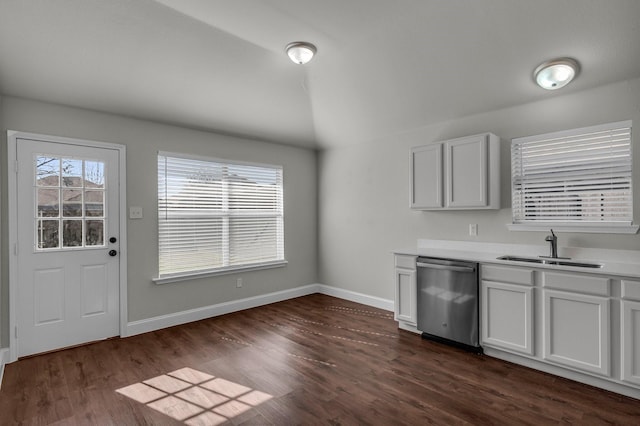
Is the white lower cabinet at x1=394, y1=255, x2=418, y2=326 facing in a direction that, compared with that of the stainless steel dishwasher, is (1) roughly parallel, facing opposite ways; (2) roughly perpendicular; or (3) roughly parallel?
roughly parallel

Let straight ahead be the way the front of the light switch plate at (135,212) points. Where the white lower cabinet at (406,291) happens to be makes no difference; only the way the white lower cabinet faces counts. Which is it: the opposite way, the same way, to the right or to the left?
to the right

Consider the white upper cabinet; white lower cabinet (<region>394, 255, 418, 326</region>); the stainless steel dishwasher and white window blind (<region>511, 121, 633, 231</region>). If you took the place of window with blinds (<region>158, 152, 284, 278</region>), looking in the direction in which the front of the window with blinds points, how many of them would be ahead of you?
4

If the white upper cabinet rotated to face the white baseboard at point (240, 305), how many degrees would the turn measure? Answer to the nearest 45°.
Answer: approximately 45° to its right

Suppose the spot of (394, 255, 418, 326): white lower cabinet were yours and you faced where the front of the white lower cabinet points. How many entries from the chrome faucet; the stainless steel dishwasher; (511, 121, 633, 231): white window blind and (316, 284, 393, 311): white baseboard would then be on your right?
1

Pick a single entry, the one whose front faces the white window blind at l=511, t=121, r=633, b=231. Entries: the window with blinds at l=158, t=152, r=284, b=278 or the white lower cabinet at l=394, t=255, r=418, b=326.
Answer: the window with blinds

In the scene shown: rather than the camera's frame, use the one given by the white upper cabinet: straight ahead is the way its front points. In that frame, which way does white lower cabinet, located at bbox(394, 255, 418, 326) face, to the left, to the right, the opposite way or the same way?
the same way

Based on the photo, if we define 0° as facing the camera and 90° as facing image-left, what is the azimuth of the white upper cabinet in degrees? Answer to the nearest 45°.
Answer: approximately 45°

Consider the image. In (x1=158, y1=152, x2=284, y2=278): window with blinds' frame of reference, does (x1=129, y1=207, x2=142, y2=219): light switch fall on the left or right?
on its right

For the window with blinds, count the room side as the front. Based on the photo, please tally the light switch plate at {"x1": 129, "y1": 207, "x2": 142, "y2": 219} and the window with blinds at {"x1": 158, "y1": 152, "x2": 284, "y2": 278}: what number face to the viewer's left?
0

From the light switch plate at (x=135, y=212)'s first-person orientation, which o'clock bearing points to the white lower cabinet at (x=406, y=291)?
The white lower cabinet is roughly at 10 o'clock from the light switch plate.

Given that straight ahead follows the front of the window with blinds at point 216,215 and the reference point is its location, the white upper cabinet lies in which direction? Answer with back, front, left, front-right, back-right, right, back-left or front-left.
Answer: front

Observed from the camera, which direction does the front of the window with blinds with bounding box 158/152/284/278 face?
facing the viewer and to the right of the viewer

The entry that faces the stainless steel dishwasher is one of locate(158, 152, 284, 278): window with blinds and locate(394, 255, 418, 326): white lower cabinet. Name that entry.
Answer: the window with blinds

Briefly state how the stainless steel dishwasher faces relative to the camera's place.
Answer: facing the viewer and to the left of the viewer

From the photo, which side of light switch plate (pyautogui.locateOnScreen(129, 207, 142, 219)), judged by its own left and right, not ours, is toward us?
front
